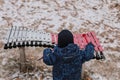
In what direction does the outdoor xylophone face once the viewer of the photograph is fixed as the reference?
facing the viewer

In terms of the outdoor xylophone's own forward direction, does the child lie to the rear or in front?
in front

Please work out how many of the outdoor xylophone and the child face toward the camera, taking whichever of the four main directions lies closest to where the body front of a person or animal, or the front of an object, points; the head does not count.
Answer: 1

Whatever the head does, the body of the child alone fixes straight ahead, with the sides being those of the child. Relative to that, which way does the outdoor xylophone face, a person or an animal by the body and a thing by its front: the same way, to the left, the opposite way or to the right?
the opposite way

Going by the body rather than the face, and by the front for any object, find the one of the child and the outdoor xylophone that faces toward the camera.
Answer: the outdoor xylophone

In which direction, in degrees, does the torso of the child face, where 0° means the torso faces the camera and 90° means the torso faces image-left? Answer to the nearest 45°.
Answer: approximately 180°

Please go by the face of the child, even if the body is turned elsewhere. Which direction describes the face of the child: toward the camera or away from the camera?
away from the camera
